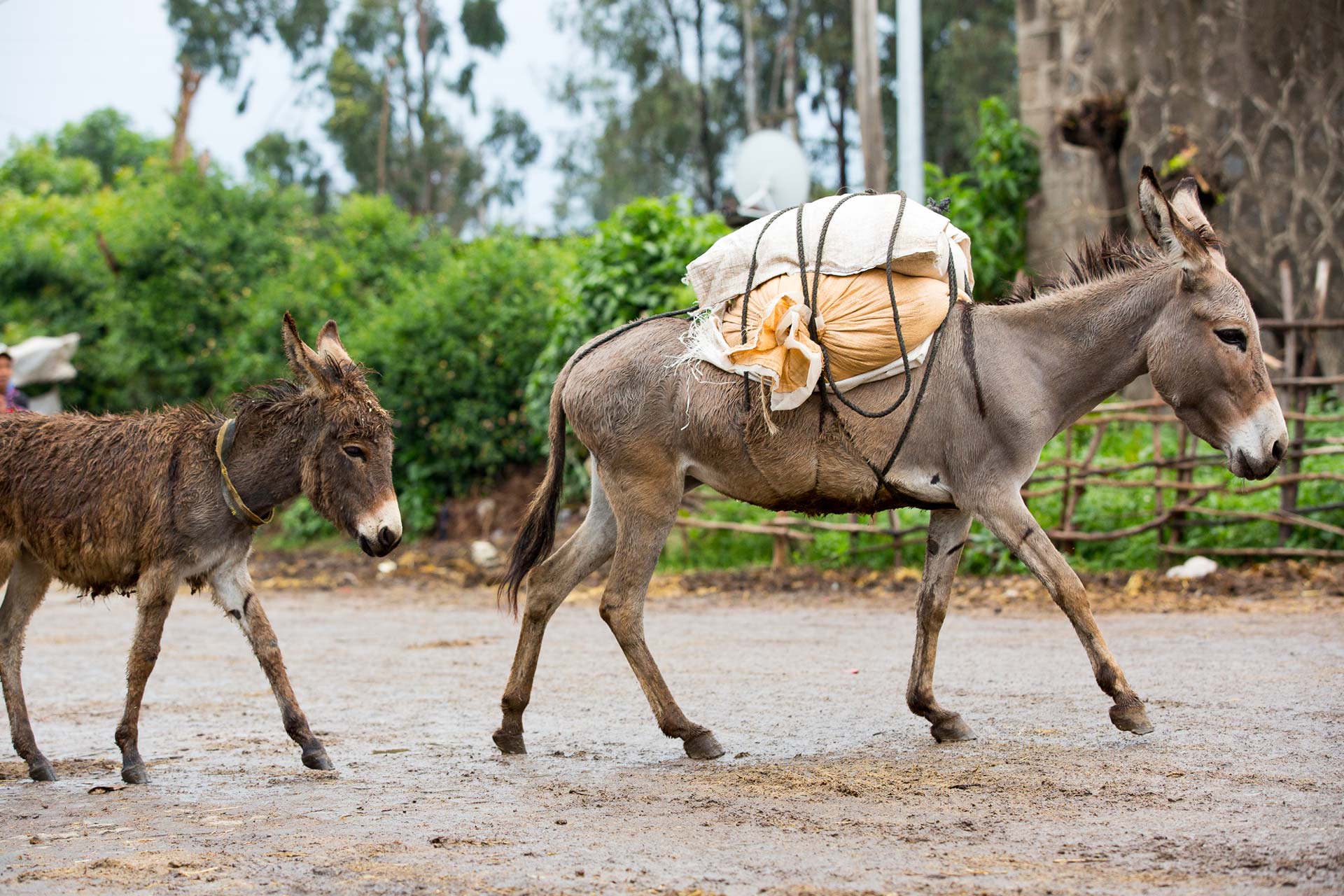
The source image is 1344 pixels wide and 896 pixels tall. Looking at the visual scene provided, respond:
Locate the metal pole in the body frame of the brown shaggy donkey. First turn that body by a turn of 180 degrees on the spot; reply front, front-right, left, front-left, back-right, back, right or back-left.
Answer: back-right

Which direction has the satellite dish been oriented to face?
toward the camera

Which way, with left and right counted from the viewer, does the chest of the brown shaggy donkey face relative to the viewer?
facing to the right of the viewer

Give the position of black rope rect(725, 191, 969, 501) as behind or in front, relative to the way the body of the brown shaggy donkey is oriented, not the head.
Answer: in front

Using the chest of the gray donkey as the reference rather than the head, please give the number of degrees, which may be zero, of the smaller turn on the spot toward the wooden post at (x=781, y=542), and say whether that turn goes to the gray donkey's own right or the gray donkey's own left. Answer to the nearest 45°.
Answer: approximately 90° to the gray donkey's own left

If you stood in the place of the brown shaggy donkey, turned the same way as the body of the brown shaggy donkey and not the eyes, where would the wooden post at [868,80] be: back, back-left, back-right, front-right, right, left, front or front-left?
front-left

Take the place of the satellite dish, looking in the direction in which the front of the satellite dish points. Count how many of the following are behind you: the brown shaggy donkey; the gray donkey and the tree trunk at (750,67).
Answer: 1

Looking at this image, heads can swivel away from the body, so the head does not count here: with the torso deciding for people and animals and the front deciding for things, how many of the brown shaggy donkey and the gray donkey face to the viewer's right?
2

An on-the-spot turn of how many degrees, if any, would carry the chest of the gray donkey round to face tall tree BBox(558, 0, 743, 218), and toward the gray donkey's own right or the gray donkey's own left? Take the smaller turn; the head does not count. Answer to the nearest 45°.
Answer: approximately 90° to the gray donkey's own left

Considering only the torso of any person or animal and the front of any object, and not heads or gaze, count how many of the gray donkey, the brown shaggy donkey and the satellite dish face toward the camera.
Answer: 1

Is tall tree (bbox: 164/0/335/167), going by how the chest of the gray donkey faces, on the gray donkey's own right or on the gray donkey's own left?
on the gray donkey's own left

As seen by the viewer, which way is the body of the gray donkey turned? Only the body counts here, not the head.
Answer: to the viewer's right

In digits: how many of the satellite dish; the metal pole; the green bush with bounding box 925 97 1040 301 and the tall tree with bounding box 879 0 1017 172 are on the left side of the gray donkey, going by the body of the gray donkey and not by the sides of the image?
4
